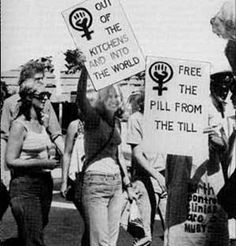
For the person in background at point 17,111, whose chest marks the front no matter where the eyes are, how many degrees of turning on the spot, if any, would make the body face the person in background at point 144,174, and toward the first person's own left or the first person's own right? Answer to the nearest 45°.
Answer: approximately 45° to the first person's own left

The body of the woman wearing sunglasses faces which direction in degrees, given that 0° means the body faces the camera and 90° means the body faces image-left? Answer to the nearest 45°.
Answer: approximately 315°

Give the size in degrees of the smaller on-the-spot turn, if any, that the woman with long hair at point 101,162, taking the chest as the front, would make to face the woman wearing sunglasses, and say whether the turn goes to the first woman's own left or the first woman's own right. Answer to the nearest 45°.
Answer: approximately 135° to the first woman's own right

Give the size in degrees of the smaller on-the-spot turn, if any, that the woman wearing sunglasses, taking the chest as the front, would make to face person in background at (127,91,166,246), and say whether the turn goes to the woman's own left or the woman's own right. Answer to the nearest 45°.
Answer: approximately 45° to the woman's own left

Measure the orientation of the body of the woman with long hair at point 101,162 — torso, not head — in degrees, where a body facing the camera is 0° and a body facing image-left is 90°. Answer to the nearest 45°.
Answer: approximately 315°
